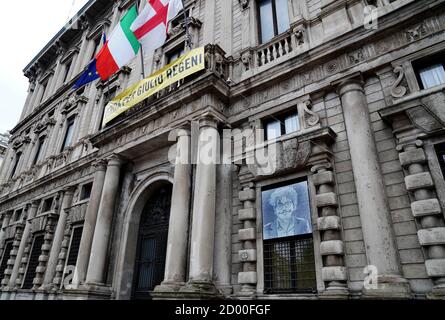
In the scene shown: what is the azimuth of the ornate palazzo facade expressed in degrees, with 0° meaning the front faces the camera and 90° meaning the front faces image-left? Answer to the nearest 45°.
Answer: approximately 45°
